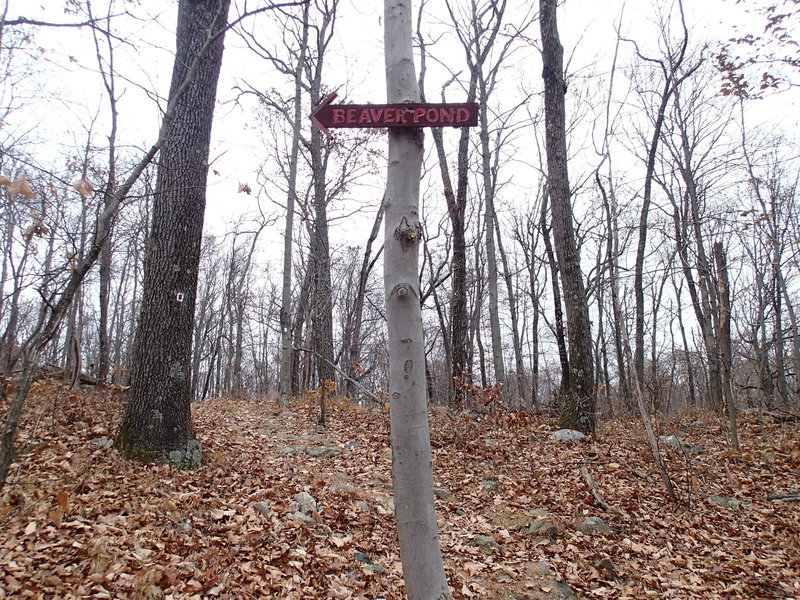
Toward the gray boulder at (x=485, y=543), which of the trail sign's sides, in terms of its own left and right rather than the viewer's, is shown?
back

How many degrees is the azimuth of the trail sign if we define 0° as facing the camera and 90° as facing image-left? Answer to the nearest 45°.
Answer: approximately 0°

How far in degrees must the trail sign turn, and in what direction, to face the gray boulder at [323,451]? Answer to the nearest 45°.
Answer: approximately 180°

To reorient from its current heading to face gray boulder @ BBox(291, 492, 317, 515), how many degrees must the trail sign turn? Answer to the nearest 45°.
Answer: approximately 180°

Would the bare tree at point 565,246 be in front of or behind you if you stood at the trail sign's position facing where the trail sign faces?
behind

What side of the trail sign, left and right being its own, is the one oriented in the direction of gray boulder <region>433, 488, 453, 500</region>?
back

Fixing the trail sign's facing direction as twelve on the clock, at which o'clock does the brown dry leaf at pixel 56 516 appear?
The brown dry leaf is roughly at 4 o'clock from the trail sign.
